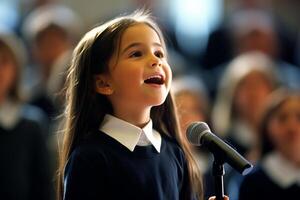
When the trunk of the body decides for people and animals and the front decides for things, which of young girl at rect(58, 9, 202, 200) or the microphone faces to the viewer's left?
the microphone

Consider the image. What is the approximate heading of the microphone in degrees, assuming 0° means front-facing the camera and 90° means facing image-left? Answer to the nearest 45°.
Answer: approximately 90°

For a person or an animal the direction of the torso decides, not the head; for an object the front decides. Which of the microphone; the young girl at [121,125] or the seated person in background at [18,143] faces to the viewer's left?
the microphone

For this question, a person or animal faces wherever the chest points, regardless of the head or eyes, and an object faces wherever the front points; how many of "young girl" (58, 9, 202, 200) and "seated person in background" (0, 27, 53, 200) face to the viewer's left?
0

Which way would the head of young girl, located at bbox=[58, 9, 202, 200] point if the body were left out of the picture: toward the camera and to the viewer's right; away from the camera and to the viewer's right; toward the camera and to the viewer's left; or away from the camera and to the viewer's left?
toward the camera and to the viewer's right

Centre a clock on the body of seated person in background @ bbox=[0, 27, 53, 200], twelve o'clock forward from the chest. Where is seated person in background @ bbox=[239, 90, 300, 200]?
seated person in background @ bbox=[239, 90, 300, 200] is roughly at 10 o'clock from seated person in background @ bbox=[0, 27, 53, 200].

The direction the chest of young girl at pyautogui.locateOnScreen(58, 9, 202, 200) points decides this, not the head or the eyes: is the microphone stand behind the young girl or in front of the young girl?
in front

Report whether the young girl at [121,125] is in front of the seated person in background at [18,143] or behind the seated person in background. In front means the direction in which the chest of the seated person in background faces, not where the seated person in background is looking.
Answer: in front

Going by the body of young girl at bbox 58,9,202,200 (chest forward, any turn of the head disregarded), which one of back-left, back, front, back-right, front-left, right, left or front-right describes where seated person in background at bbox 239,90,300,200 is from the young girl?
left

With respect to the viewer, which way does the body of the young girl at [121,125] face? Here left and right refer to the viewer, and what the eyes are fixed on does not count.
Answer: facing the viewer and to the right of the viewer

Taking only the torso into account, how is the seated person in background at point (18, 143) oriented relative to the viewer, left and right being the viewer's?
facing the viewer
